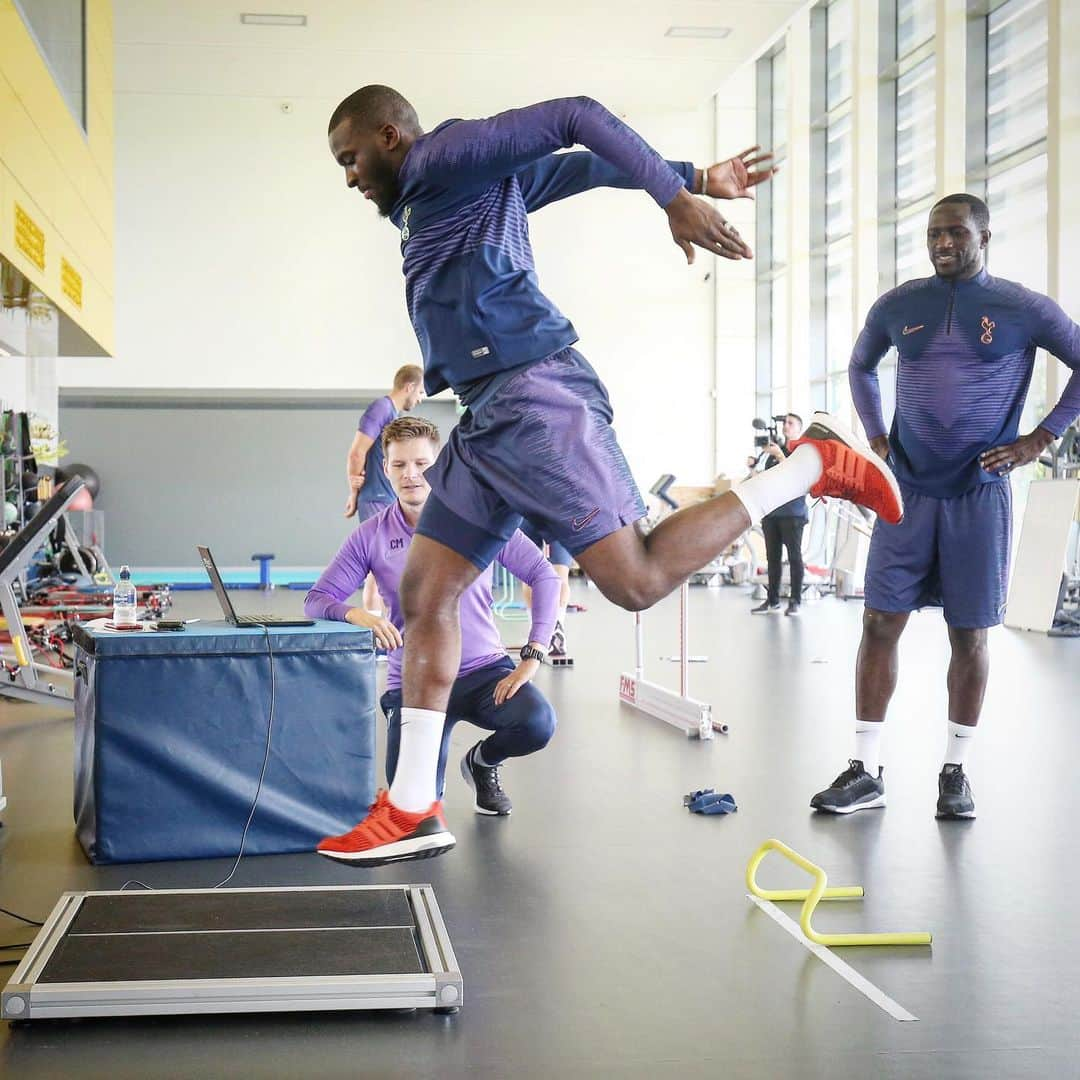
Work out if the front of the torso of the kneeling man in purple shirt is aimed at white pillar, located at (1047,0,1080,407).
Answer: no

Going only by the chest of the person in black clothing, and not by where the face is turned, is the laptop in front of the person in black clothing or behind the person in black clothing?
in front

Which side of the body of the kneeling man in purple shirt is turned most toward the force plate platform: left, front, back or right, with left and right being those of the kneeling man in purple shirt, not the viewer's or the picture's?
front

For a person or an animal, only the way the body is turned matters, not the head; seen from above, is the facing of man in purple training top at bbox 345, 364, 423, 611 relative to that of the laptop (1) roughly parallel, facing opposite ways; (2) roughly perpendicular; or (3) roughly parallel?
roughly parallel

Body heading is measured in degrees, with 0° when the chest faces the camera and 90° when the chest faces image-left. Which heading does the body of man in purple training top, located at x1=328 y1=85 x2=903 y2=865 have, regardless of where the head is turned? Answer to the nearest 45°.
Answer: approximately 90°

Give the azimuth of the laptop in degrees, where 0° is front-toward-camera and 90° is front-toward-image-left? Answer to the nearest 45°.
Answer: approximately 270°

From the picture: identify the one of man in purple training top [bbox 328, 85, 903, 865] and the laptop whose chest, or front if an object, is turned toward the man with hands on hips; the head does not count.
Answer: the laptop

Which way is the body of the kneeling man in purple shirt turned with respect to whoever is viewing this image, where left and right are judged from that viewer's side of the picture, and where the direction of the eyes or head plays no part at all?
facing the viewer

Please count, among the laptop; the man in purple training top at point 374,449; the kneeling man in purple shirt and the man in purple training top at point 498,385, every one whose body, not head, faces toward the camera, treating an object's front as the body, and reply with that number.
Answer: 1

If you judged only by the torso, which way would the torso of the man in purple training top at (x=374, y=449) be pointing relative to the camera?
to the viewer's right

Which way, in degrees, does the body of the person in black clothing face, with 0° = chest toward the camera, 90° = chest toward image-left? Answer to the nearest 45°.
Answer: approximately 45°
